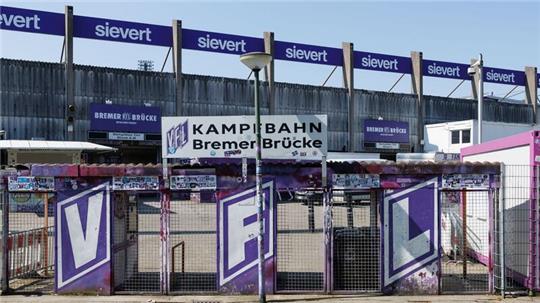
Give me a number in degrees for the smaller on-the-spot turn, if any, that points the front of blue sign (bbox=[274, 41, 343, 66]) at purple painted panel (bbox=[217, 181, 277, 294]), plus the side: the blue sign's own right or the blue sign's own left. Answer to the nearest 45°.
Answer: approximately 45° to the blue sign's own right

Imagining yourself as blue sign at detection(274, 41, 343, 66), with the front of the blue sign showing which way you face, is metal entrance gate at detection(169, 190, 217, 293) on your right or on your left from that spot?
on your right

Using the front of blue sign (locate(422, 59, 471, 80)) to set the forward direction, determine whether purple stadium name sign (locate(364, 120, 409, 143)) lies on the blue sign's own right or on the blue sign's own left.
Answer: on the blue sign's own right

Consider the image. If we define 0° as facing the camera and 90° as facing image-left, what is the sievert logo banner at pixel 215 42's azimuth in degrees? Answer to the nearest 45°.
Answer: approximately 315°

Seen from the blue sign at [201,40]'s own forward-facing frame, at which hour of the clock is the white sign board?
The white sign board is roughly at 1 o'clock from the blue sign.

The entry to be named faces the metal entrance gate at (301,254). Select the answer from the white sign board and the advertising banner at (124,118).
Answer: the advertising banner

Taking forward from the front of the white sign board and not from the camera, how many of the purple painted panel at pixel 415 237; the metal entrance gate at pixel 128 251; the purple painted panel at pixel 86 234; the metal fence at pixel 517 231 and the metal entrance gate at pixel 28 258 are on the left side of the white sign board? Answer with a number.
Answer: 2

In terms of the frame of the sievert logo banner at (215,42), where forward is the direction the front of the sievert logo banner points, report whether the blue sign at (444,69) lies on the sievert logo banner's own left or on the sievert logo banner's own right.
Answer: on the sievert logo banner's own left

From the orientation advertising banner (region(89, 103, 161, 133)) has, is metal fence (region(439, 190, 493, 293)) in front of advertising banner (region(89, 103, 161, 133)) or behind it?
in front

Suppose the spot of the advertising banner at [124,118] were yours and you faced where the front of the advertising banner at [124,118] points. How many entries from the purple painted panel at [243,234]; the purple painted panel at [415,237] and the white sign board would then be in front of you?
3

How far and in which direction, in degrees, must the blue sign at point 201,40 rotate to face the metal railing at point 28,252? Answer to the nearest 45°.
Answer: approximately 45° to its right

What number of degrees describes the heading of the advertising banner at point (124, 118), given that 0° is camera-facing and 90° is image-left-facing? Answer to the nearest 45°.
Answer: approximately 0°

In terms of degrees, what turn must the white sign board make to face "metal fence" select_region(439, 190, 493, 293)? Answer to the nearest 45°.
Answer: approximately 135° to its left
